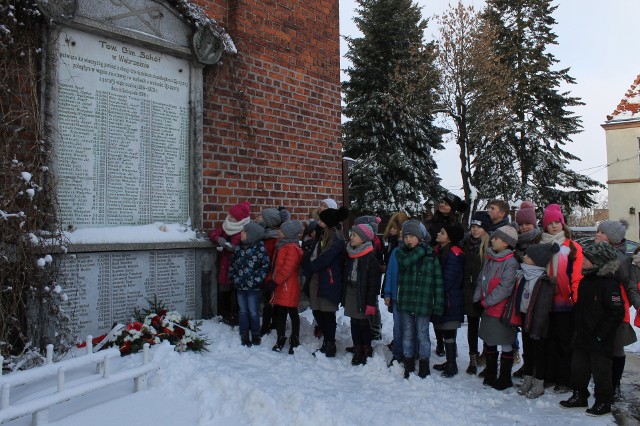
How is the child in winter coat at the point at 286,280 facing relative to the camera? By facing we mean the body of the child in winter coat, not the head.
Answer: to the viewer's left

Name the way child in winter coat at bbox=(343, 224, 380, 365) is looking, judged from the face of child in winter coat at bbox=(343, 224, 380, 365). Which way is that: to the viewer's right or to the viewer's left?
to the viewer's left

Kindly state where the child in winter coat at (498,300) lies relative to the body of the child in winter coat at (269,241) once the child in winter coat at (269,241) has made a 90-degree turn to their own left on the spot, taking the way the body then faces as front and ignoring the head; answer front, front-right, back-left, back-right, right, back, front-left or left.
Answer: front-left

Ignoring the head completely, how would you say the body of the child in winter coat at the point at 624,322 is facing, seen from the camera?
to the viewer's left

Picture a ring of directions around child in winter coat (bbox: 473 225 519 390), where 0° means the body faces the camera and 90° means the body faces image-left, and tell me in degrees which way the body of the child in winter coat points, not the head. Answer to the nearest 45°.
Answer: approximately 45°

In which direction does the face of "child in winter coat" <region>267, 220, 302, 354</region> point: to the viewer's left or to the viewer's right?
to the viewer's left

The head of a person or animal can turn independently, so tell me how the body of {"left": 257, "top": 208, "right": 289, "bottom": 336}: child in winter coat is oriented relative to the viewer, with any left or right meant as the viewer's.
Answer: facing to the left of the viewer

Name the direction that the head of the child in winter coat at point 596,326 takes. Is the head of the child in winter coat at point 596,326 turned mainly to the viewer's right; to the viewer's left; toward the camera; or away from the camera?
to the viewer's left

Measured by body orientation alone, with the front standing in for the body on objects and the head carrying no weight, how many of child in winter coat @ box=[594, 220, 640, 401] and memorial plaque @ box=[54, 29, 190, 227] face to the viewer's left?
1

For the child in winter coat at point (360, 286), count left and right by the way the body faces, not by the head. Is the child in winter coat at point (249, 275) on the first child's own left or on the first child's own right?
on the first child's own right

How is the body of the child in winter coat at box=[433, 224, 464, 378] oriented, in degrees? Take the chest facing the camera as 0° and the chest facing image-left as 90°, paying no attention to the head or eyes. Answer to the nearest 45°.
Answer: approximately 90°

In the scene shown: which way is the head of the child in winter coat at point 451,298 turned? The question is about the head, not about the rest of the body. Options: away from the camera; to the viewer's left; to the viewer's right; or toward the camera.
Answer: to the viewer's left

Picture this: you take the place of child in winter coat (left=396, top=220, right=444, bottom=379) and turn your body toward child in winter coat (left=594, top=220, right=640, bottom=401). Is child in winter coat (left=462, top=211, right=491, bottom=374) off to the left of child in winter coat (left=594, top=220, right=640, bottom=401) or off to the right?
left

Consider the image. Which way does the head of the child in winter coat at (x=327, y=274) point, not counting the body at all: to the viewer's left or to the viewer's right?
to the viewer's left
